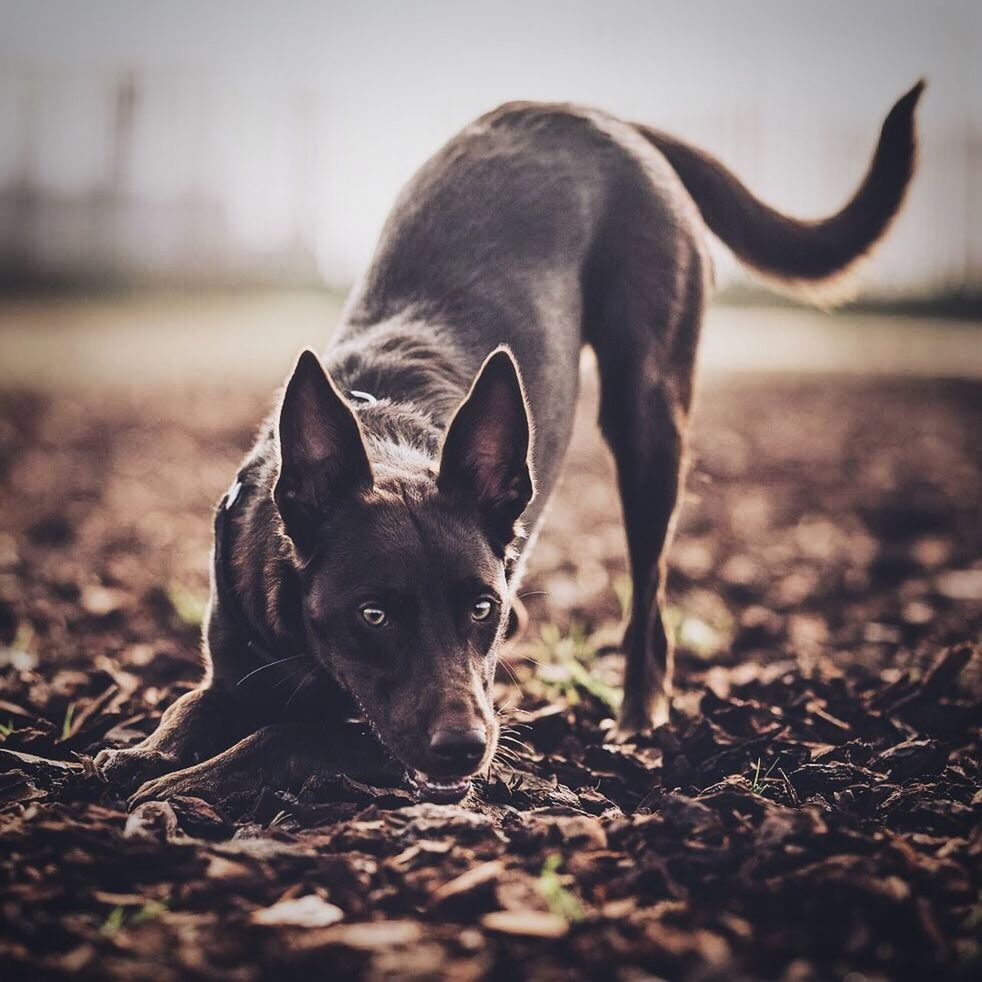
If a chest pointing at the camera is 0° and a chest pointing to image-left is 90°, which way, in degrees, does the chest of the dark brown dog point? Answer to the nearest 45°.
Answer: approximately 45°
